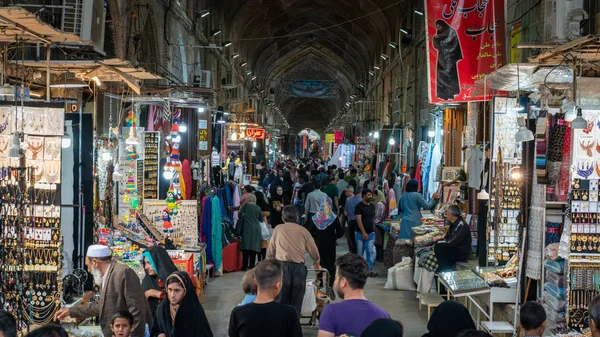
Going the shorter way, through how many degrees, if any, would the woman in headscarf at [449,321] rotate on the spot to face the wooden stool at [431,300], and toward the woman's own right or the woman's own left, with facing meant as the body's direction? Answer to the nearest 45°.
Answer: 0° — they already face it

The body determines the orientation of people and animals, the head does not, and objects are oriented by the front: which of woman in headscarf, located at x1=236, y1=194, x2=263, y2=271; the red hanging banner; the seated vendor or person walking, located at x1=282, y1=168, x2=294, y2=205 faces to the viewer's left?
the seated vendor

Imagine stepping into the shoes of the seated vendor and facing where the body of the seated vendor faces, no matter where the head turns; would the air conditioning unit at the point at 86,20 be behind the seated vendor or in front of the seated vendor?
in front

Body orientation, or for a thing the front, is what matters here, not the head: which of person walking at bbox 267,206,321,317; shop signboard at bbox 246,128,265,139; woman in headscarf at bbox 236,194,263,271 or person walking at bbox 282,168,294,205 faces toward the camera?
the shop signboard

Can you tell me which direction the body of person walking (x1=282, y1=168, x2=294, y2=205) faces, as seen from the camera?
away from the camera

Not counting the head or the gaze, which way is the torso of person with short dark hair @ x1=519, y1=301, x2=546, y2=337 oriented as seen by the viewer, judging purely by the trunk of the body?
away from the camera

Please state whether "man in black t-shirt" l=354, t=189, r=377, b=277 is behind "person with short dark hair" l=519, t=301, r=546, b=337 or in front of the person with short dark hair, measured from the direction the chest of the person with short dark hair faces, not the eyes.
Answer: in front

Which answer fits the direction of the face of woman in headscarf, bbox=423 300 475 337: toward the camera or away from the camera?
away from the camera

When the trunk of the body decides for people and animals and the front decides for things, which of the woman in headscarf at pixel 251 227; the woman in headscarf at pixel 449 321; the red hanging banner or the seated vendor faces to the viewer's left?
the seated vendor

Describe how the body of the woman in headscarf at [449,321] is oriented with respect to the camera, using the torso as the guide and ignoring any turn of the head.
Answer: away from the camera

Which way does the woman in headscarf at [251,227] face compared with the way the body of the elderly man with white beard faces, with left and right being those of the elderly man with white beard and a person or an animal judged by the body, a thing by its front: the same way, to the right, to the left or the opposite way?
to the right

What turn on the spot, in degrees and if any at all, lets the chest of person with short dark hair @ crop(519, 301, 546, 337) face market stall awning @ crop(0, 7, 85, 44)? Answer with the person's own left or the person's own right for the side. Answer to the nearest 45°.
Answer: approximately 90° to the person's own left

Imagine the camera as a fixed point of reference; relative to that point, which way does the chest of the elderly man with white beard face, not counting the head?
to the viewer's left

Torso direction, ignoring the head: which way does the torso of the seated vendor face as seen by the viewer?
to the viewer's left

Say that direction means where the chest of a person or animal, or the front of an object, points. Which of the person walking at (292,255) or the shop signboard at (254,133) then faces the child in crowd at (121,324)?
the shop signboard
